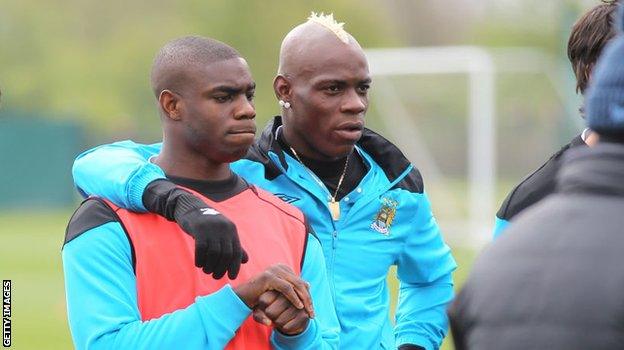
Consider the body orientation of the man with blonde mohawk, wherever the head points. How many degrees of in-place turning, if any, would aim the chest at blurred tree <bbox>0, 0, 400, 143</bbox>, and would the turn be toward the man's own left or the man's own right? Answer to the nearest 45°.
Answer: approximately 135° to the man's own left

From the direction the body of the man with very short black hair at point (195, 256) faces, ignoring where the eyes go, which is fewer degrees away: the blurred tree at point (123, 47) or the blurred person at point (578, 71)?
the blurred person

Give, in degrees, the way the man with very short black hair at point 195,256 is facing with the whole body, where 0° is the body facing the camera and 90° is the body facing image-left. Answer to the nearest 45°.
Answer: approximately 315°

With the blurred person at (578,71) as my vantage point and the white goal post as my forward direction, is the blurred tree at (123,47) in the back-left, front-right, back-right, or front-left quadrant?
front-left

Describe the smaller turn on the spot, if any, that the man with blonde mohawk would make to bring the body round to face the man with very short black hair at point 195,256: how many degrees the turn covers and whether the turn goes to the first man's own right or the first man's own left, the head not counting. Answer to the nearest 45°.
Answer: approximately 90° to the first man's own right
